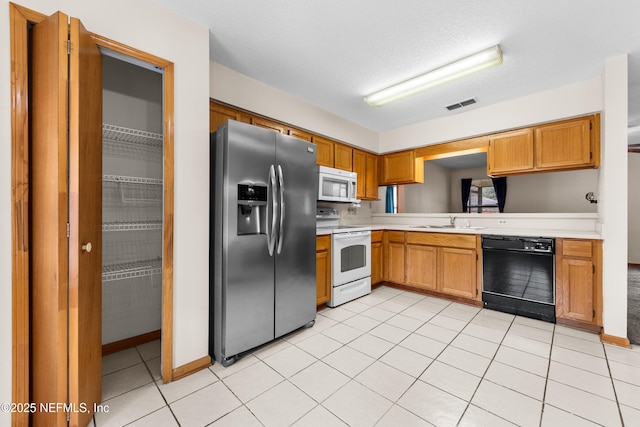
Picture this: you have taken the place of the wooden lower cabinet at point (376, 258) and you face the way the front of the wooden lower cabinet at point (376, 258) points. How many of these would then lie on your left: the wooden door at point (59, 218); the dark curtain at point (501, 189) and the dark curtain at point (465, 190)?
2

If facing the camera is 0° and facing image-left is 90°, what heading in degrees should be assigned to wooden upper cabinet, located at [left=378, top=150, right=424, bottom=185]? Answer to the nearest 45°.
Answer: approximately 45°

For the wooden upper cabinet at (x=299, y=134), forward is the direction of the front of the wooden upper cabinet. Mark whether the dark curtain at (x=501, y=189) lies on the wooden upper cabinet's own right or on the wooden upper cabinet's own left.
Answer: on the wooden upper cabinet's own left

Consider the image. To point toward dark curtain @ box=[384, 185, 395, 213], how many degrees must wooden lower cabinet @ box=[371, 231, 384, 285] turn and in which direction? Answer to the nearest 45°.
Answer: approximately 135° to its left

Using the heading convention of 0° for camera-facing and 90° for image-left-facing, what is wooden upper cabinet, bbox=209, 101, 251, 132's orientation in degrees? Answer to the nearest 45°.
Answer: approximately 315°

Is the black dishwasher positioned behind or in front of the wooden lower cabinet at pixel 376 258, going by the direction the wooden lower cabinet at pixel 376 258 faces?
in front

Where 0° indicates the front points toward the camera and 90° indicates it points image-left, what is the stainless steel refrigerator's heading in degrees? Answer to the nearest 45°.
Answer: approximately 315°
